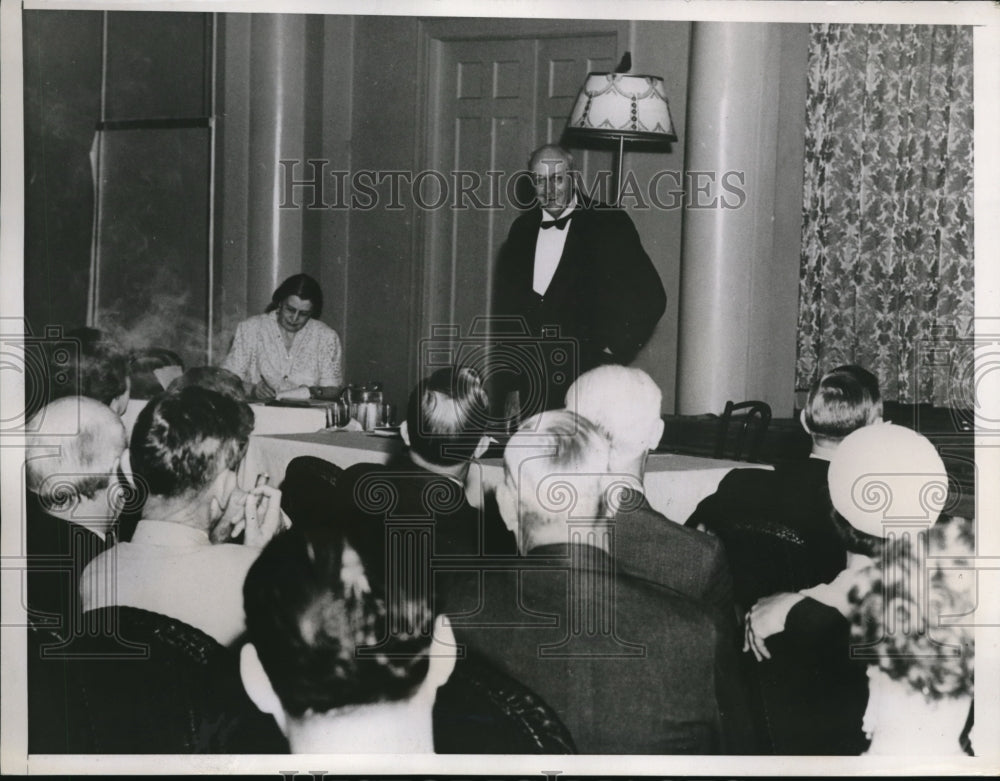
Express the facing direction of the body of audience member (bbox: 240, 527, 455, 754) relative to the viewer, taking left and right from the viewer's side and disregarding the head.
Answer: facing away from the viewer

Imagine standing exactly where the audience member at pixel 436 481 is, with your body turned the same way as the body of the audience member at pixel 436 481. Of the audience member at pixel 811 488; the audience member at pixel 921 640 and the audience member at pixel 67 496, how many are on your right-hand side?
2

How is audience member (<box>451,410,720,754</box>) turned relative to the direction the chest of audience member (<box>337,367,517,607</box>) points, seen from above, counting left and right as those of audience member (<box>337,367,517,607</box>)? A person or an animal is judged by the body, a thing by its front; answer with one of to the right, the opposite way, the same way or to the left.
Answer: the same way

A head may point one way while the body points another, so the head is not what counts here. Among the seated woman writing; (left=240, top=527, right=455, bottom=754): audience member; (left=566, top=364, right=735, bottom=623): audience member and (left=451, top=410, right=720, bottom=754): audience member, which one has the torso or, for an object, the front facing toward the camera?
the seated woman writing

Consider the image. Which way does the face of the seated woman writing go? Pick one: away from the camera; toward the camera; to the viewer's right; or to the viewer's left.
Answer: toward the camera

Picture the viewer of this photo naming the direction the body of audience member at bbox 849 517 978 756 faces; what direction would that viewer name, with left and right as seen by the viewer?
facing away from the viewer

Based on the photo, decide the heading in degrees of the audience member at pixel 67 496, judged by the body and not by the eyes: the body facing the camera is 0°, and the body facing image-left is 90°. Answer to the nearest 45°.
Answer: approximately 225°

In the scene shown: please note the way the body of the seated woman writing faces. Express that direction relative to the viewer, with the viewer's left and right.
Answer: facing the viewer

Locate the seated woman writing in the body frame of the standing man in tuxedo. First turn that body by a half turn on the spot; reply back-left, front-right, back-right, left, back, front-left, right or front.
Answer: back-left

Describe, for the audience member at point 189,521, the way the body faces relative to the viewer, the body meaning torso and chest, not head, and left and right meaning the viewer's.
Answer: facing away from the viewer and to the right of the viewer

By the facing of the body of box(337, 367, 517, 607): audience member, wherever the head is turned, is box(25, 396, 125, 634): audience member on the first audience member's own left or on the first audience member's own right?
on the first audience member's own left

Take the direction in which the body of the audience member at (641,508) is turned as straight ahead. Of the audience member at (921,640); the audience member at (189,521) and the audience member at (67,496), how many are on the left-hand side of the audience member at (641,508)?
2

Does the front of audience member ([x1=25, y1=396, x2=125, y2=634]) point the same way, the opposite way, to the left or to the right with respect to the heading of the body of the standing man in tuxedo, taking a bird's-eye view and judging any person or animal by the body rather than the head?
the opposite way

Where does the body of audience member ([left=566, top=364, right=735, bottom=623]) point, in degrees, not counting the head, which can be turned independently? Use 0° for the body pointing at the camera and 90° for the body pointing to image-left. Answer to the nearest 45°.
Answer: approximately 180°

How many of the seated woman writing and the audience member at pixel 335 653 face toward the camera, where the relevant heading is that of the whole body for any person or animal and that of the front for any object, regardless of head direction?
1

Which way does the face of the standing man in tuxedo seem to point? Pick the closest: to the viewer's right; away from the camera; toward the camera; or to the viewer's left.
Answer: toward the camera
